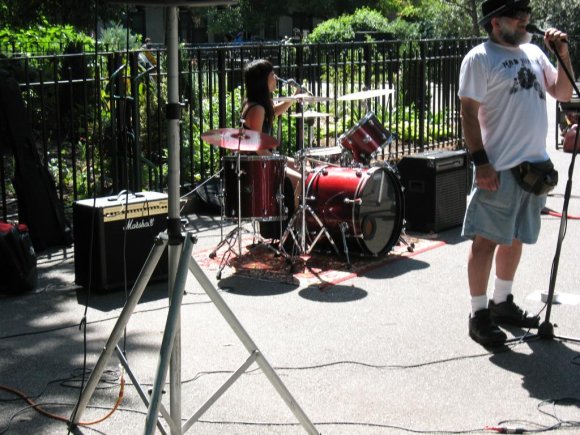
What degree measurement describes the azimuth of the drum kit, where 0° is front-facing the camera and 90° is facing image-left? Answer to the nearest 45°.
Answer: approximately 315°

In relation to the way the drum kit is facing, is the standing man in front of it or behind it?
in front

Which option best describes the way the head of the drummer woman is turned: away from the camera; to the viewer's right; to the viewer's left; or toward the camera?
to the viewer's right

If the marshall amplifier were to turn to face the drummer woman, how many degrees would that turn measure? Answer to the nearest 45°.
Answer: approximately 90° to its left

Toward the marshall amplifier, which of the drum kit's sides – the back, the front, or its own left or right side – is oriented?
right

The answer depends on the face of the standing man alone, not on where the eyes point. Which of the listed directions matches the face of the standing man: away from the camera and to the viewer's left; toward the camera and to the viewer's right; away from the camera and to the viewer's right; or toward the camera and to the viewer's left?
toward the camera and to the viewer's right

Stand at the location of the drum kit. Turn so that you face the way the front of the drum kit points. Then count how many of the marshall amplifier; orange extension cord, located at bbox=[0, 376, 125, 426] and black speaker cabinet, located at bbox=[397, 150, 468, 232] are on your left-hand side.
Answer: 1

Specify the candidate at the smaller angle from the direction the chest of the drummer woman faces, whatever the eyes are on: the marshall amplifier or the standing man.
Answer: the standing man

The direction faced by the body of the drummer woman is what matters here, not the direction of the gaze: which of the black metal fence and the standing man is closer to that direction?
the standing man
